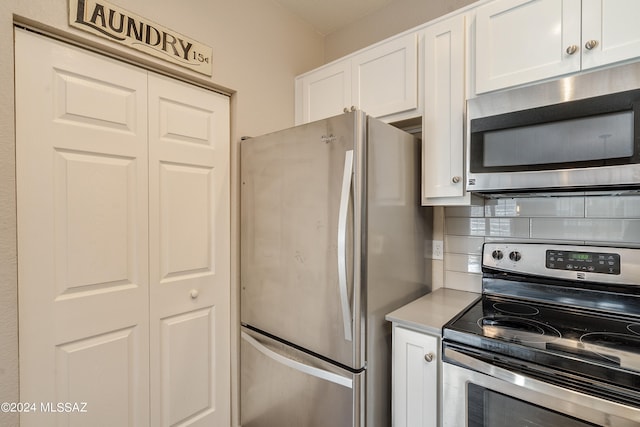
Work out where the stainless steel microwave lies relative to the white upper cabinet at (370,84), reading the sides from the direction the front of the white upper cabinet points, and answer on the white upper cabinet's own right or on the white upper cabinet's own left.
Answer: on the white upper cabinet's own left

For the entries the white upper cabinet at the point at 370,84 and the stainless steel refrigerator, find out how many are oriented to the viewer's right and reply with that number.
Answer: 0

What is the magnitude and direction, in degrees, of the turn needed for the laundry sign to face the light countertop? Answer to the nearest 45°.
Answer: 0° — it already faces it

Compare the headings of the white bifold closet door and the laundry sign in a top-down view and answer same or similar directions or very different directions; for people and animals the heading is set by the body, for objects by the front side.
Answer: same or similar directions

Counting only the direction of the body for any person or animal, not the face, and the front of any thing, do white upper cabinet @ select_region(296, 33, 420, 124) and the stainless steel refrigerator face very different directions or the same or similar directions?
same or similar directions

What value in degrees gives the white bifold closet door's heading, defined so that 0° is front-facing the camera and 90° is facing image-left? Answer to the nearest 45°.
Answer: approximately 315°

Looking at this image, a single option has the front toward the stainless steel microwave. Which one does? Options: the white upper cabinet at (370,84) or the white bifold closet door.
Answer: the white bifold closet door

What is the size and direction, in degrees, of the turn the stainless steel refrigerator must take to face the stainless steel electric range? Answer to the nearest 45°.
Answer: approximately 135° to its left

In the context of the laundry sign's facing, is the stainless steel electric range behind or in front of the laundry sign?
in front

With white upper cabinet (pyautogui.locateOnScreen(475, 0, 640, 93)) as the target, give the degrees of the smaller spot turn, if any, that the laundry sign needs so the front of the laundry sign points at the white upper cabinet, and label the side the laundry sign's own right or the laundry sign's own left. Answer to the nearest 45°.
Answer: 0° — it already faces it

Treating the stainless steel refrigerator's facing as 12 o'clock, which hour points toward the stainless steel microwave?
The stainless steel microwave is roughly at 8 o'clock from the stainless steel refrigerator.

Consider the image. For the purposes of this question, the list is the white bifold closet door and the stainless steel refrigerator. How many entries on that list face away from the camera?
0

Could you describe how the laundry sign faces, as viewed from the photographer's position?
facing the viewer and to the right of the viewer

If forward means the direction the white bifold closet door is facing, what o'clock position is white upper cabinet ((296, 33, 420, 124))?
The white upper cabinet is roughly at 11 o'clock from the white bifold closet door.

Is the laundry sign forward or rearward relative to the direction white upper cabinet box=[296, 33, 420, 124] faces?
forward

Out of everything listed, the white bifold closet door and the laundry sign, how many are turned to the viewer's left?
0
